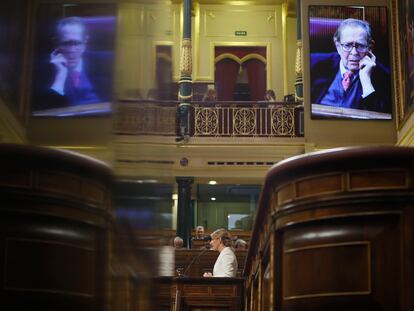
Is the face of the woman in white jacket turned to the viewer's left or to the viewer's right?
to the viewer's left

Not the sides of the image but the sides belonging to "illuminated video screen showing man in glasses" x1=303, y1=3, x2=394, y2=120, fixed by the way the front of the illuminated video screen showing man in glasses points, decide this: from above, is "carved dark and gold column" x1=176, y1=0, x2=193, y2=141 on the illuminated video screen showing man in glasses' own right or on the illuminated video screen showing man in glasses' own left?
on the illuminated video screen showing man in glasses' own right

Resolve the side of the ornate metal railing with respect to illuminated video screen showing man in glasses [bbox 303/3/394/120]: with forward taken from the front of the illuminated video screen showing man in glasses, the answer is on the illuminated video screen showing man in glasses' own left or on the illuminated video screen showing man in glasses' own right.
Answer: on the illuminated video screen showing man in glasses' own right
